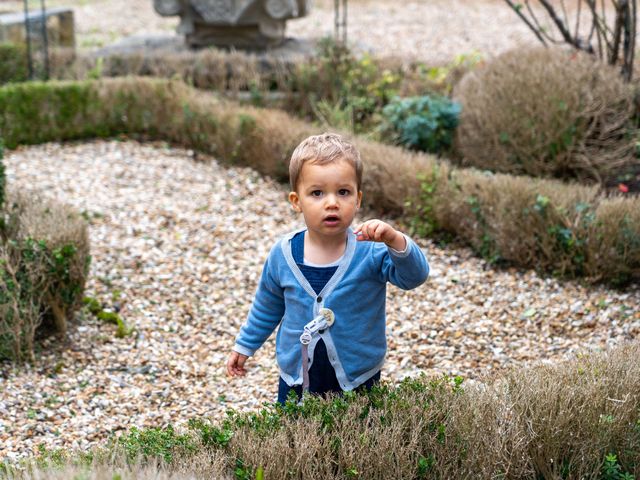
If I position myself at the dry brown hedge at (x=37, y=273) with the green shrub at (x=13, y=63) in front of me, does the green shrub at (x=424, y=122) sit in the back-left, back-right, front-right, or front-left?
front-right

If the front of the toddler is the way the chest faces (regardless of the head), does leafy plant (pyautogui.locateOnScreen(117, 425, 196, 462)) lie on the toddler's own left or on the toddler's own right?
on the toddler's own right

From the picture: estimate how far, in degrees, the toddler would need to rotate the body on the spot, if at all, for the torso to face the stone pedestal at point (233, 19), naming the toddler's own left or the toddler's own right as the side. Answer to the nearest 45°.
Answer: approximately 180°

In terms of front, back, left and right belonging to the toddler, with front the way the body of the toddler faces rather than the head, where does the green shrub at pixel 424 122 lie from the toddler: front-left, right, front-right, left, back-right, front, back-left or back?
back

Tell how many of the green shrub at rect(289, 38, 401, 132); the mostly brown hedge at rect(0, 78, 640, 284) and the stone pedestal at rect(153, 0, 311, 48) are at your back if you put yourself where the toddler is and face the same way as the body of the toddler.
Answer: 3

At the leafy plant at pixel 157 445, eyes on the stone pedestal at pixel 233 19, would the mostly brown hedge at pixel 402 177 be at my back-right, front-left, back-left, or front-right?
front-right

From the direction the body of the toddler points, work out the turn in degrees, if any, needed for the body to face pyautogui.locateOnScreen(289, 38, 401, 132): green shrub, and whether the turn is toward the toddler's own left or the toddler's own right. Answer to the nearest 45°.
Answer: approximately 180°

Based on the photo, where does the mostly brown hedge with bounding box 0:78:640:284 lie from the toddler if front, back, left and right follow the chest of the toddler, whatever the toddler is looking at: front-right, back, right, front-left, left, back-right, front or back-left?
back

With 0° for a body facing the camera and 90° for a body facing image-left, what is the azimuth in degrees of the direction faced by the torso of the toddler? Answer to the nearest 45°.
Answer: approximately 0°
